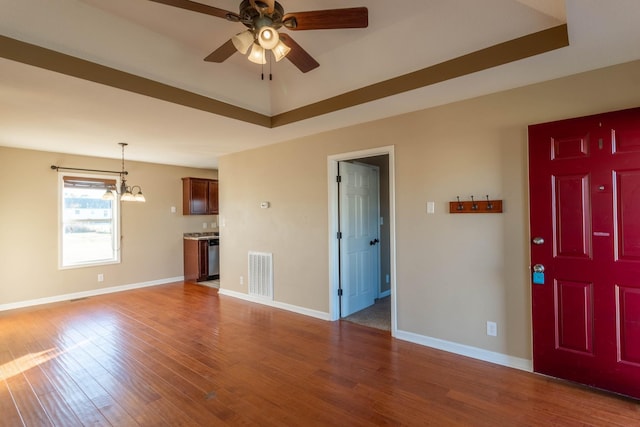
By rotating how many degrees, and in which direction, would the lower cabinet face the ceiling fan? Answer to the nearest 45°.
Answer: approximately 45° to its right

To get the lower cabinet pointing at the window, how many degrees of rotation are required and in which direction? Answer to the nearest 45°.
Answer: approximately 135° to its right

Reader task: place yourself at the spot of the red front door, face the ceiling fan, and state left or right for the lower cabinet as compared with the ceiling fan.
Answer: right

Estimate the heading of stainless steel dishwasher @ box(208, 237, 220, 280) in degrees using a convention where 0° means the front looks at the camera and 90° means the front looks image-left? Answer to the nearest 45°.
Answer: approximately 315°

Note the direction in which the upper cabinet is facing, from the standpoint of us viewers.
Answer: facing the viewer and to the right of the viewer

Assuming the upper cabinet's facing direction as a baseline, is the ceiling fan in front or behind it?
in front

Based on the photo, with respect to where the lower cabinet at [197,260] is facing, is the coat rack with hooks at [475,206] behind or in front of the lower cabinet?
in front

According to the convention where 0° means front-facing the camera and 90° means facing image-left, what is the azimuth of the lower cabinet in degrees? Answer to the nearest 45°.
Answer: approximately 315°
